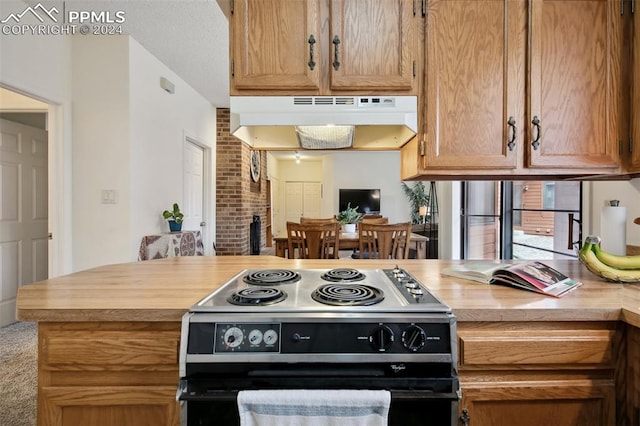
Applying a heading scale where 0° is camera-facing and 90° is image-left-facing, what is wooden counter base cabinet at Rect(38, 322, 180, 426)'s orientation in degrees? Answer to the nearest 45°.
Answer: approximately 0°

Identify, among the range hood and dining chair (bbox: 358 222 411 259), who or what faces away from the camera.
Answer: the dining chair

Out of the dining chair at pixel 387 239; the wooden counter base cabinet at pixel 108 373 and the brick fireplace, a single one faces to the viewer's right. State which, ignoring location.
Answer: the brick fireplace

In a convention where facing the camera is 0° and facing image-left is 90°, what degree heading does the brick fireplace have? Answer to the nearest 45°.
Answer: approximately 270°

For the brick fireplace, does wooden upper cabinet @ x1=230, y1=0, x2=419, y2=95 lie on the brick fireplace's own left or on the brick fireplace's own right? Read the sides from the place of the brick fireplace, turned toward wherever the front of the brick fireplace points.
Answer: on the brick fireplace's own right

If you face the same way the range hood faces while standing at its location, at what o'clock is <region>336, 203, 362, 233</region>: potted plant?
The potted plant is roughly at 6 o'clock from the range hood.

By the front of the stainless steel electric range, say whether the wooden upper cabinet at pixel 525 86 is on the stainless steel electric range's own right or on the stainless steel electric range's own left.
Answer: on the stainless steel electric range's own left

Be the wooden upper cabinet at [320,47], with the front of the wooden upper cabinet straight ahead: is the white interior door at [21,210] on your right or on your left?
on your right

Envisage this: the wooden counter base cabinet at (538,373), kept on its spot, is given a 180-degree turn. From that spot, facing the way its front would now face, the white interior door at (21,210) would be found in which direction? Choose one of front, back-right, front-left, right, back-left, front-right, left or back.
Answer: left

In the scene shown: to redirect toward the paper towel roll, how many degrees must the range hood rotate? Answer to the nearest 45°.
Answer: approximately 90° to its left

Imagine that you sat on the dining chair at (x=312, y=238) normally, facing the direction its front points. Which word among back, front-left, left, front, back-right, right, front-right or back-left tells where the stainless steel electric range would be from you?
back

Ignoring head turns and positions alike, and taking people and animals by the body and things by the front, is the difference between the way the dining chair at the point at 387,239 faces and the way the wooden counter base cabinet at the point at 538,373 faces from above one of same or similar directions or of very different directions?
very different directions

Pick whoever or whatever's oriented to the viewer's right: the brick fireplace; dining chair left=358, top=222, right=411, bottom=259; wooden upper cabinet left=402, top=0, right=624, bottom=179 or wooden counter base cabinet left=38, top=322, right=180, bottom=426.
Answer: the brick fireplace

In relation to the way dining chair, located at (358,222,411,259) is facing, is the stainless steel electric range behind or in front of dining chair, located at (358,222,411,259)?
behind
